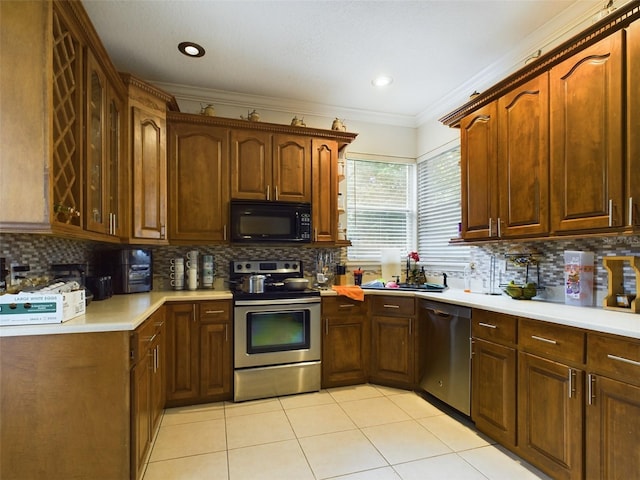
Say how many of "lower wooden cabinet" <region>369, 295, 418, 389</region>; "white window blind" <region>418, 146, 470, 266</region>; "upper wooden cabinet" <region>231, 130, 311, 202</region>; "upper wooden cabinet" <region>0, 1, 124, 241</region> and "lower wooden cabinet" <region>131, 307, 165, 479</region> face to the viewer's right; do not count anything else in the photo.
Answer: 2

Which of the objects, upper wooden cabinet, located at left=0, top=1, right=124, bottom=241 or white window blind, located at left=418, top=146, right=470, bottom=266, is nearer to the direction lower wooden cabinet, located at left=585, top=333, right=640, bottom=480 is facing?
the upper wooden cabinet

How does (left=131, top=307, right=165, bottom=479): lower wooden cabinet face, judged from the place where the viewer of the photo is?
facing to the right of the viewer

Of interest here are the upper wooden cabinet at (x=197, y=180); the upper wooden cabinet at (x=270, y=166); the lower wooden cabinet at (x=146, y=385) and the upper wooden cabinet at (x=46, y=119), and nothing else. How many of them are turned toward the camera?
2

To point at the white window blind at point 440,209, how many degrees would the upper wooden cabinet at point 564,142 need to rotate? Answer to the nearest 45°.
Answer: approximately 90° to its right

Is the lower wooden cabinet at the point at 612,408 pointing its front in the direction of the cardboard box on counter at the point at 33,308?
yes

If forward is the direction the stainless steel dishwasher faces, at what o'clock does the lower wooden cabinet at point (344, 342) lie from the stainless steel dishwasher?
The lower wooden cabinet is roughly at 2 o'clock from the stainless steel dishwasher.

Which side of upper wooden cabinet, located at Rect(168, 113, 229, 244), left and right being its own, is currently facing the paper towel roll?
left

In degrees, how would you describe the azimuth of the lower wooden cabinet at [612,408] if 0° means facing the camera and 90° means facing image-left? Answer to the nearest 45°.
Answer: approximately 45°

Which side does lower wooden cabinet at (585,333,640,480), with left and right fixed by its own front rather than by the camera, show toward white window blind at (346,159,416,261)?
right

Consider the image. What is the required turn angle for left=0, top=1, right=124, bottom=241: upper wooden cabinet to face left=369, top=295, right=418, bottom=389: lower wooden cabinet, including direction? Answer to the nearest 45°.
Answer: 0° — it already faces it

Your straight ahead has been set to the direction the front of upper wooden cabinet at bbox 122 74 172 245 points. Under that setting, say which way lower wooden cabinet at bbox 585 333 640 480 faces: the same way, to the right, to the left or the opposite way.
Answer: the opposite way
